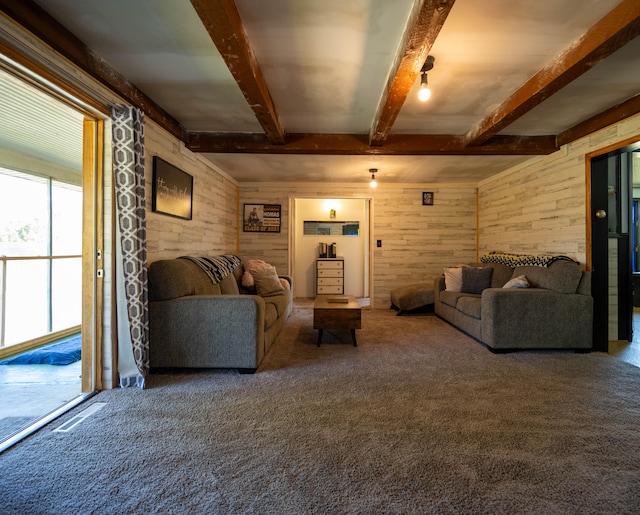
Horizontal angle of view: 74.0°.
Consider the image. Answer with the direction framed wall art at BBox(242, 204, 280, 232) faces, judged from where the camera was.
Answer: facing the viewer

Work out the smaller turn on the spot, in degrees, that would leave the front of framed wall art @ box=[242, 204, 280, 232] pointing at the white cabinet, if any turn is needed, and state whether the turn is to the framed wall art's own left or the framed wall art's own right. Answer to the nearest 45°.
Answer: approximately 135° to the framed wall art's own left

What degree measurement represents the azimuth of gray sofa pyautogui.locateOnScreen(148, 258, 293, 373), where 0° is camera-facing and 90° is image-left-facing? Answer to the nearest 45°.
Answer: approximately 270°

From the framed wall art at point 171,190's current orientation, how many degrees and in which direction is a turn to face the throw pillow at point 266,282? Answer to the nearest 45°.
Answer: approximately 90° to its left

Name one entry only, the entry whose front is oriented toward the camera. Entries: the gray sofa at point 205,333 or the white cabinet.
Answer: the white cabinet

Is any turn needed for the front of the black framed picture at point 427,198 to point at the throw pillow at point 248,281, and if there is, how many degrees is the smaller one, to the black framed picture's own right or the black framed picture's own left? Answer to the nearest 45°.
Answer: approximately 45° to the black framed picture's own right

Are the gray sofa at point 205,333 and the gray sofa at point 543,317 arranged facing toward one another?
yes

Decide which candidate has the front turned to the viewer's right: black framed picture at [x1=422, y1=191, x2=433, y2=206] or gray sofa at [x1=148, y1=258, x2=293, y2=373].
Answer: the gray sofa

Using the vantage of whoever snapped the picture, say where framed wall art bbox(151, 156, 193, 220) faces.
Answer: facing the viewer and to the right of the viewer

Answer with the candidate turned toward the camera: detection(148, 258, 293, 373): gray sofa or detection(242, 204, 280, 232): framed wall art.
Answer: the framed wall art

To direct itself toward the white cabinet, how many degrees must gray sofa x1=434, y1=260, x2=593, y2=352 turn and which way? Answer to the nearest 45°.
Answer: approximately 90° to its right

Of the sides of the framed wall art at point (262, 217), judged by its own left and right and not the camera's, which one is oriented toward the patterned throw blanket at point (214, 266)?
front

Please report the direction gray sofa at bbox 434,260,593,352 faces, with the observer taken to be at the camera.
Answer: facing the viewer and to the left of the viewer

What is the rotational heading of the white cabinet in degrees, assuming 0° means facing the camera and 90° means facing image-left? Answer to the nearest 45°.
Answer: approximately 0°

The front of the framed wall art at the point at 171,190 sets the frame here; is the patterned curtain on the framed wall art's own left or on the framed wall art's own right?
on the framed wall art's own right

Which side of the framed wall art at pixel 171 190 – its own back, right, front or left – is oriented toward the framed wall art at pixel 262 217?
left
